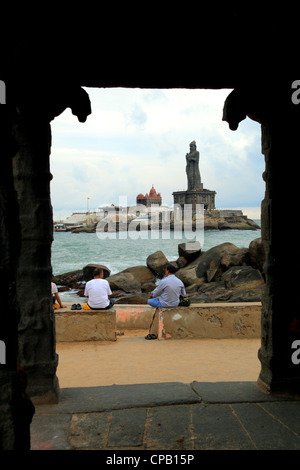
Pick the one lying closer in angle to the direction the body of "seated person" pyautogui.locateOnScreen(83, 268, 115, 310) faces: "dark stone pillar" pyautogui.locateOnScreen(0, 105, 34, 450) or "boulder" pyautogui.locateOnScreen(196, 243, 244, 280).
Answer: the boulder

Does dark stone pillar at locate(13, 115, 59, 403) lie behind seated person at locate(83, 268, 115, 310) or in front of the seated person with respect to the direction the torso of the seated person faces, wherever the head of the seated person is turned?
behind

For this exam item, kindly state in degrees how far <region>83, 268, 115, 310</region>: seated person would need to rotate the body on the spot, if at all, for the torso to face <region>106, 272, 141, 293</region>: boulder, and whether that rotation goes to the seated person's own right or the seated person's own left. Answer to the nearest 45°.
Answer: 0° — they already face it

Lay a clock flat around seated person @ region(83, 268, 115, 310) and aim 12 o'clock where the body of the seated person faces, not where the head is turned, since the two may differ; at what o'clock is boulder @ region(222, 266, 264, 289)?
The boulder is roughly at 1 o'clock from the seated person.

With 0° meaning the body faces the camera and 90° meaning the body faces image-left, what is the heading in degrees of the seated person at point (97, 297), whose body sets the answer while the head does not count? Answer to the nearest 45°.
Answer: approximately 180°

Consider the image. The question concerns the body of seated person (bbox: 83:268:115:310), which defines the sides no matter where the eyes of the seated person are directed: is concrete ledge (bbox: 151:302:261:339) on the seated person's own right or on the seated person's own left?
on the seated person's own right

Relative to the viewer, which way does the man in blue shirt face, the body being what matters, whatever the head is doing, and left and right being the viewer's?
facing away from the viewer and to the left of the viewer
